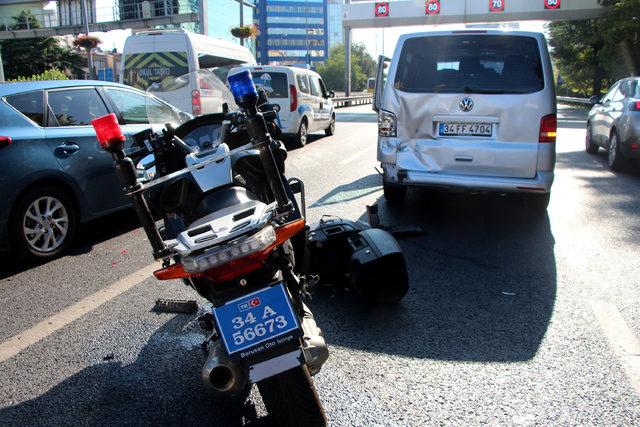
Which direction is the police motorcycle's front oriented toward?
away from the camera

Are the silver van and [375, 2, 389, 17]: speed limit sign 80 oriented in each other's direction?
yes

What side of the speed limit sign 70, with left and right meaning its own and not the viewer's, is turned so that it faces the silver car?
front

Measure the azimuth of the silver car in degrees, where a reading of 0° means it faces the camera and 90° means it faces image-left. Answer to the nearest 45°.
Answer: approximately 135°

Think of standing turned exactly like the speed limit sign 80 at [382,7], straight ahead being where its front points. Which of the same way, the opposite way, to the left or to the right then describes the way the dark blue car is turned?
the opposite way

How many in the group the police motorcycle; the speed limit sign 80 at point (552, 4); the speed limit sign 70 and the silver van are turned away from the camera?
2

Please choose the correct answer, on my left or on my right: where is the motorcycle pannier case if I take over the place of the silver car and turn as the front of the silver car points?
on my left

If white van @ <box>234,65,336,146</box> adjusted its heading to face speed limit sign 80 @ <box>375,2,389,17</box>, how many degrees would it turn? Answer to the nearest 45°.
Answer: approximately 45° to its left

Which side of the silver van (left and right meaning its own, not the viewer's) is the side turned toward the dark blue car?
left

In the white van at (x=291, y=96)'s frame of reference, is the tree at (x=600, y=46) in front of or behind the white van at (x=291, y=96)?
in front

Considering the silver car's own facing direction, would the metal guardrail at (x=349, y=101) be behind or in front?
in front

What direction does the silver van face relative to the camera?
away from the camera

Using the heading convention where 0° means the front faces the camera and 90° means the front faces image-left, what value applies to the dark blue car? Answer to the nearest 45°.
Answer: approximately 225°
